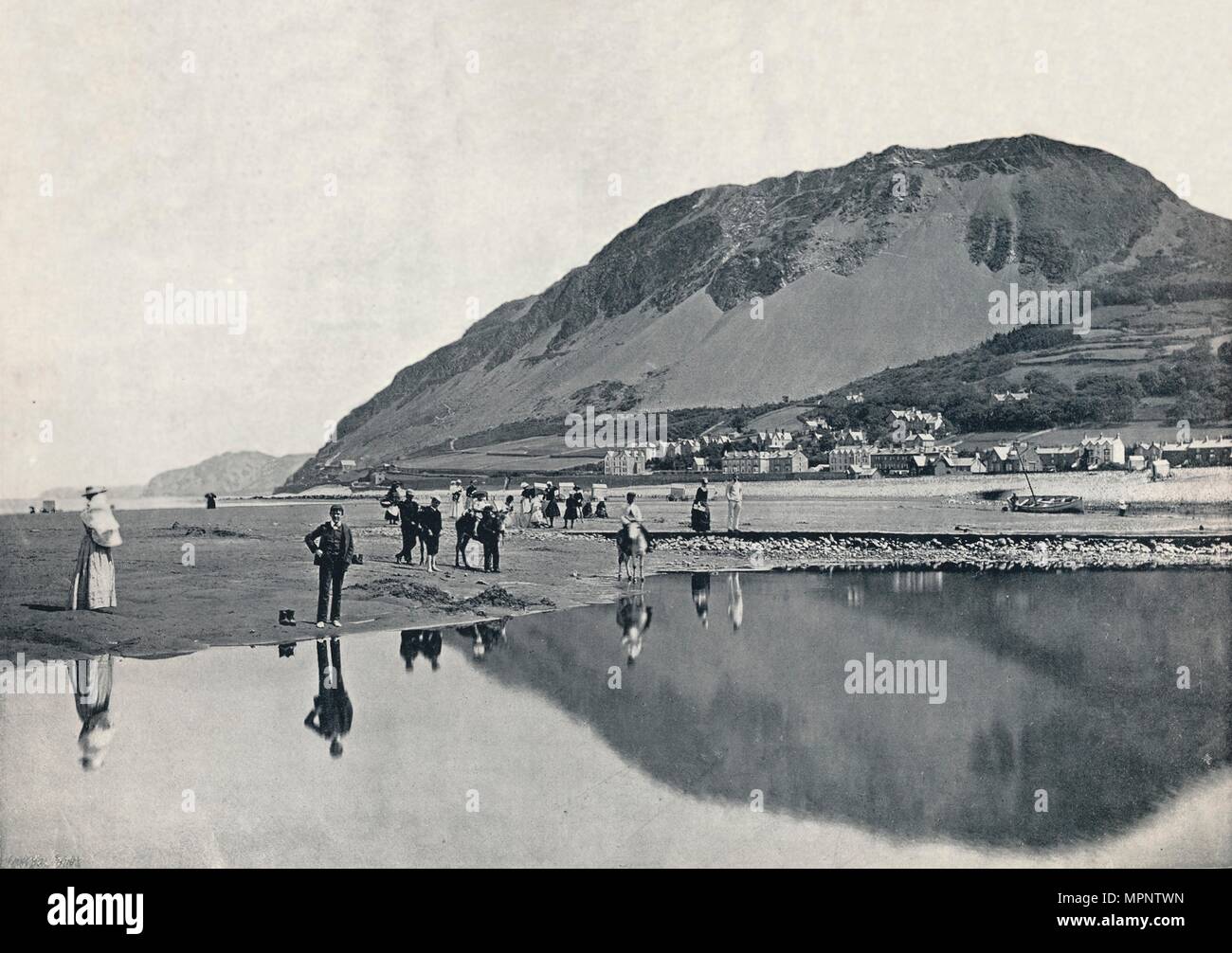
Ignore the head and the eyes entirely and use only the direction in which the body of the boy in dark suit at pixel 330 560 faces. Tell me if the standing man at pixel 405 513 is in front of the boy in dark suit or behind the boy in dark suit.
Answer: behind

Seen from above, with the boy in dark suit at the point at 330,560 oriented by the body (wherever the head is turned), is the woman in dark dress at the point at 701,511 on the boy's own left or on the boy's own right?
on the boy's own left

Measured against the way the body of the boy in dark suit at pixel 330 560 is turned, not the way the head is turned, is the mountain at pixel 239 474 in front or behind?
behind

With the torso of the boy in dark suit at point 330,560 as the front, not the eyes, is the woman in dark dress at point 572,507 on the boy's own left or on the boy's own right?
on the boy's own left

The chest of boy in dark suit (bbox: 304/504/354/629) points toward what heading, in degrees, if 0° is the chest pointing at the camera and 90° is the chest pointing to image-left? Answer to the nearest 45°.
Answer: approximately 0°
